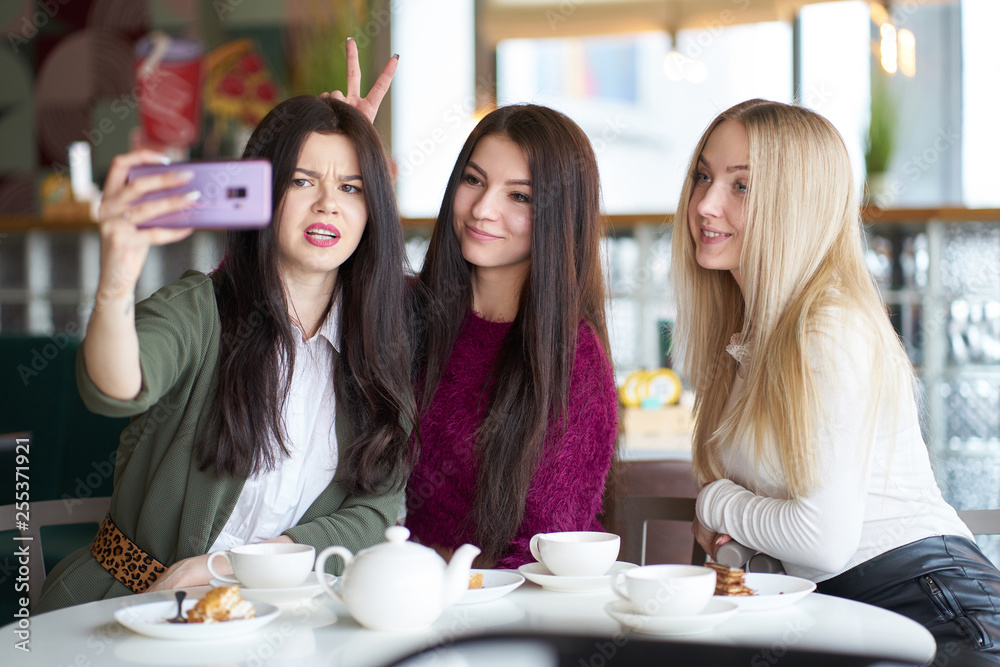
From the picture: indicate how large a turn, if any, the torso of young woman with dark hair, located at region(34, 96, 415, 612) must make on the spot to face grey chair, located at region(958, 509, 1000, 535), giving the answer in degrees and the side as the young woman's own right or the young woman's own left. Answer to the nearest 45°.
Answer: approximately 45° to the young woman's own left

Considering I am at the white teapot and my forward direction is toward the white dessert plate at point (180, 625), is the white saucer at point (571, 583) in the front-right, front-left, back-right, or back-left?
back-right

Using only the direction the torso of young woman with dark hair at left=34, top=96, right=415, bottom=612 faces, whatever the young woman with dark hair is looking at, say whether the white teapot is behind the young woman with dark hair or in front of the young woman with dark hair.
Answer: in front

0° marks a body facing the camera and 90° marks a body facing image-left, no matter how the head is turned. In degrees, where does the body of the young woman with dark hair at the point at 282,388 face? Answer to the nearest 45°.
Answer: approximately 315°

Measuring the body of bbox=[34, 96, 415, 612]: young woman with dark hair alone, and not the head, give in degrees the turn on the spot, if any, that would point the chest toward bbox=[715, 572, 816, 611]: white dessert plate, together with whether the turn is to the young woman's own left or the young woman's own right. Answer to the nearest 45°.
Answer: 0° — they already face it

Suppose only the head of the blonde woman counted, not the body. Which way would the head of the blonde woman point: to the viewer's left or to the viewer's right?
to the viewer's left

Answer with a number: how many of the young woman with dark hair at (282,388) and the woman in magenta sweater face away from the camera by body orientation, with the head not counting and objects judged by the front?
0

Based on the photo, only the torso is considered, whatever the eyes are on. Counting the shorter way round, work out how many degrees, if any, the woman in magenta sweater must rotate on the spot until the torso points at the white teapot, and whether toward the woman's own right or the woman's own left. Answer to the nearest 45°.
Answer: approximately 45° to the woman's own left

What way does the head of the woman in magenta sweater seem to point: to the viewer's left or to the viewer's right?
to the viewer's left

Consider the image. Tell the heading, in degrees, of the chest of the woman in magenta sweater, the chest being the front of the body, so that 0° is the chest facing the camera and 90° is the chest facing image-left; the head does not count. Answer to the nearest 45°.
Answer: approximately 45°

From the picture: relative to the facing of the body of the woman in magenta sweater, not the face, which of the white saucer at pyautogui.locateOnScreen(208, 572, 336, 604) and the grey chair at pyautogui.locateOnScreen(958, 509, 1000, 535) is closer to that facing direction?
the white saucer
